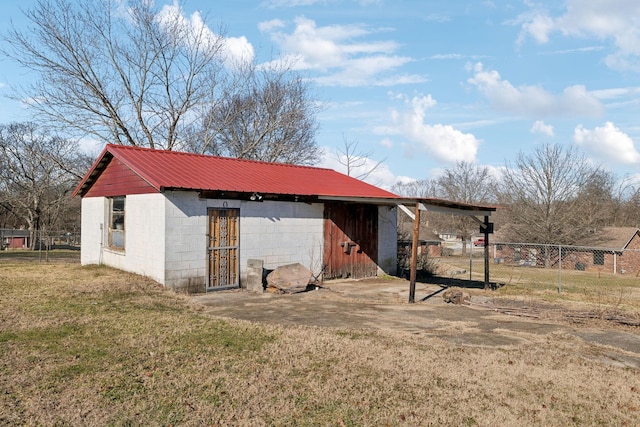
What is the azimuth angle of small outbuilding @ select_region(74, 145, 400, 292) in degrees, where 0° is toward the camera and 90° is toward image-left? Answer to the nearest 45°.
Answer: approximately 315°

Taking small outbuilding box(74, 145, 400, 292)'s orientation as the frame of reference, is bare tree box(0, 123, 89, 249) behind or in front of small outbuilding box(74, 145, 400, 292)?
behind

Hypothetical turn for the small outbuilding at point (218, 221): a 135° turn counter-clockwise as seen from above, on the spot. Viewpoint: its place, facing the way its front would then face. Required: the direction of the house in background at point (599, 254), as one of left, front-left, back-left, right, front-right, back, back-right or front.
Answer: front-right
